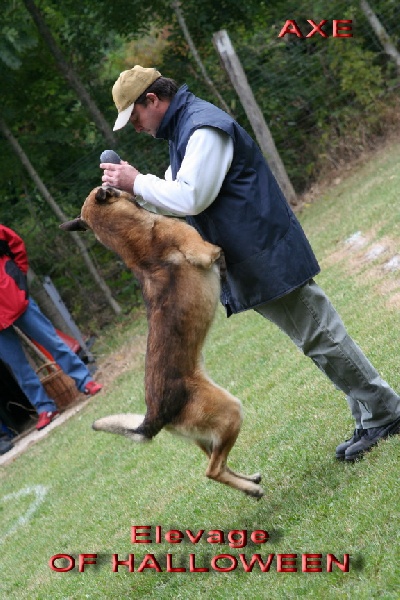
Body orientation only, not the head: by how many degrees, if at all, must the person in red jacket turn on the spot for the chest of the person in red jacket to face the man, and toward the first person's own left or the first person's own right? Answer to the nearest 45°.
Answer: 0° — they already face them

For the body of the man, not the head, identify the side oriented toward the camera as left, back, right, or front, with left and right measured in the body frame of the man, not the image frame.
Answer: left

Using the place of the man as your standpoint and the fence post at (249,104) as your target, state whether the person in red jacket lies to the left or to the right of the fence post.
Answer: left

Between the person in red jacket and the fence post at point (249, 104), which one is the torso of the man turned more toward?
the person in red jacket

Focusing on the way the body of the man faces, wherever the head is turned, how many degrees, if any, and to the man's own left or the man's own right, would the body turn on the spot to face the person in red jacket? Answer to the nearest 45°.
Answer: approximately 45° to the man's own right

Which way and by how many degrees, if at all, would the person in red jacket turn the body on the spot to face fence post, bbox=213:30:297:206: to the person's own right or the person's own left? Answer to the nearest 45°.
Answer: approximately 135° to the person's own left

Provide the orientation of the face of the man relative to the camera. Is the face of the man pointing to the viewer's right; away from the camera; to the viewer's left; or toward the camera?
to the viewer's left

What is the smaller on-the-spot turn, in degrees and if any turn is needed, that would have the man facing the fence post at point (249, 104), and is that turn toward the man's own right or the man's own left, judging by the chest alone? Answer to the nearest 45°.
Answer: approximately 90° to the man's own right
